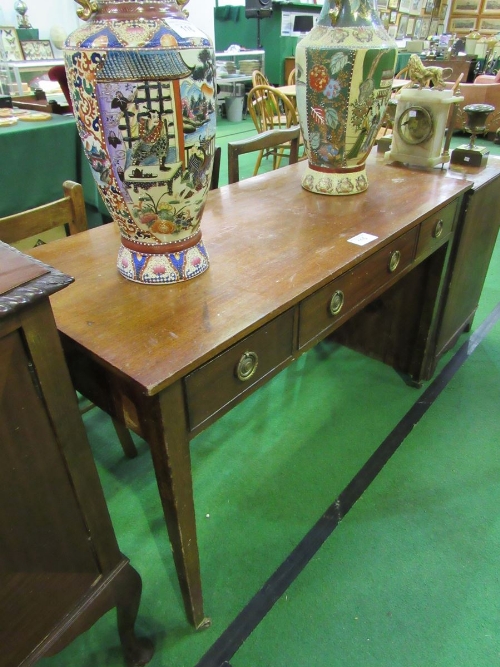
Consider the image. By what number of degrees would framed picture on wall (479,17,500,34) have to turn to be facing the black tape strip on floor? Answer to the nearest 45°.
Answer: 0° — it already faces it

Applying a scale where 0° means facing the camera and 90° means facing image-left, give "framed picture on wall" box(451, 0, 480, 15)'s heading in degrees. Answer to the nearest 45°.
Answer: approximately 0°

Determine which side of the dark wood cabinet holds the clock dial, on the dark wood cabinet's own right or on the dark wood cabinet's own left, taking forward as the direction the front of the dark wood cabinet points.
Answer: on the dark wood cabinet's own left

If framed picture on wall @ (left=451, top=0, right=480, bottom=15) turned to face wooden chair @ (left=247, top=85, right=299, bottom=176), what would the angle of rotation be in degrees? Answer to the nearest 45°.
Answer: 0° — it already faces it

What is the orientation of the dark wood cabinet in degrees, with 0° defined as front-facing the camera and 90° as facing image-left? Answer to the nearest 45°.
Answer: approximately 315°
